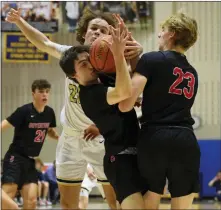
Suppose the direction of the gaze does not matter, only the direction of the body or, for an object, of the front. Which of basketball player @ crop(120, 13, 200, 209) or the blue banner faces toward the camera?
the blue banner

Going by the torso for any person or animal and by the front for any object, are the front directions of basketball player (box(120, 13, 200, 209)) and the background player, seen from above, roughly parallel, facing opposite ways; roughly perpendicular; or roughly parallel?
roughly parallel, facing opposite ways

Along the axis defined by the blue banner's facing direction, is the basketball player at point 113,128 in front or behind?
in front

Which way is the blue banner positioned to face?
toward the camera

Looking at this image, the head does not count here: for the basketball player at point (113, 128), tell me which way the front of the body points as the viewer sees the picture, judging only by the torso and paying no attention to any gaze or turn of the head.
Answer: to the viewer's right

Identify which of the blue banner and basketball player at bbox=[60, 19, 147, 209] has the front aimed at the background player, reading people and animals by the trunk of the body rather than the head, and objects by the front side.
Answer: the blue banner

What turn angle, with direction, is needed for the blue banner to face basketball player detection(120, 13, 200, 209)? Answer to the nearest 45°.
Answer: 0° — it already faces them

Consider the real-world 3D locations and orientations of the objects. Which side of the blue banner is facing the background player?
front

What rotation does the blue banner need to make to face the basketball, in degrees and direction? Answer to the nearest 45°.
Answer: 0° — it already faces it

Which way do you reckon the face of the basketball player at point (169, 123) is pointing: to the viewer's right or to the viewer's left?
to the viewer's left

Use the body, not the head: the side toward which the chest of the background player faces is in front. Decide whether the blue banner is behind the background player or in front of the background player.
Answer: behind
